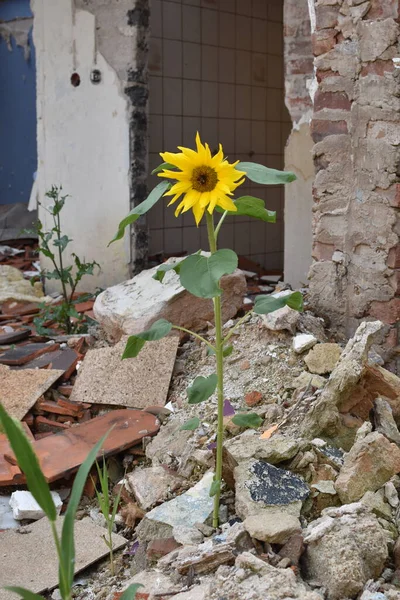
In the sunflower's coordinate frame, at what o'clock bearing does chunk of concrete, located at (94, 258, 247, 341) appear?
The chunk of concrete is roughly at 6 o'clock from the sunflower.

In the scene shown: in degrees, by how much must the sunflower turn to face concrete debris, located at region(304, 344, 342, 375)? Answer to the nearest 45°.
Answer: approximately 135° to its left

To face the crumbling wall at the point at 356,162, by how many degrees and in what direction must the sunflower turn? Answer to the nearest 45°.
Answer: approximately 135° to its left

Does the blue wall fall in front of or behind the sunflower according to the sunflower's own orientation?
behind

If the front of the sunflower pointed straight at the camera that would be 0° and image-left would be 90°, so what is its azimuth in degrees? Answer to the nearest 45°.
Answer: approximately 0°

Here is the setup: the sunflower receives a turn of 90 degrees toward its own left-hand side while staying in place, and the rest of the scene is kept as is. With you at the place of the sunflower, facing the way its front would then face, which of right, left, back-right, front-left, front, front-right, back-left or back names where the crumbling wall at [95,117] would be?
left
